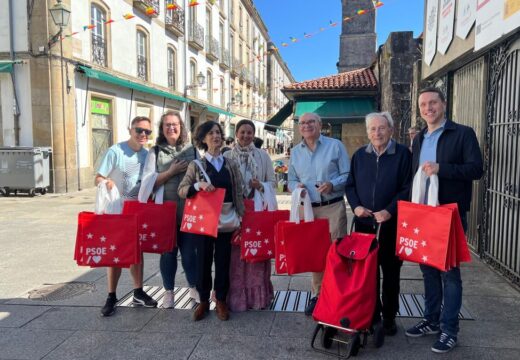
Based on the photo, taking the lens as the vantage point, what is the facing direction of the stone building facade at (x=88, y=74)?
facing the viewer and to the right of the viewer

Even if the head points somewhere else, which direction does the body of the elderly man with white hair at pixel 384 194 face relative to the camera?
toward the camera

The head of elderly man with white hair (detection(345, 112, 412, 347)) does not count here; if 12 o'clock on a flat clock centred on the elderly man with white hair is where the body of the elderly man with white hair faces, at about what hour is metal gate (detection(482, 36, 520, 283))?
The metal gate is roughly at 7 o'clock from the elderly man with white hair.

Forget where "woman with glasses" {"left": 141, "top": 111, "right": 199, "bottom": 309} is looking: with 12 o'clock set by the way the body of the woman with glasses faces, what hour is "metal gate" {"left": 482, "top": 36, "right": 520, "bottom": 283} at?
The metal gate is roughly at 9 o'clock from the woman with glasses.

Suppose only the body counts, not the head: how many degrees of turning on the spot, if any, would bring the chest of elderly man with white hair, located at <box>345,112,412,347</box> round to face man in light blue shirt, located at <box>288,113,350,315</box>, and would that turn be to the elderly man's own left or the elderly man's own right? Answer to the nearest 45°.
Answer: approximately 135° to the elderly man's own right

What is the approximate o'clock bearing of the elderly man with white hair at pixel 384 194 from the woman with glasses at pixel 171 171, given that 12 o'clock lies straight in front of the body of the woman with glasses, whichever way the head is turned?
The elderly man with white hair is roughly at 10 o'clock from the woman with glasses.

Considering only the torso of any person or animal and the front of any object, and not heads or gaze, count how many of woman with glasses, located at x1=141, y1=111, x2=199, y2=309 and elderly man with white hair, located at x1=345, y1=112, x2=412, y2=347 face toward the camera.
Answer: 2

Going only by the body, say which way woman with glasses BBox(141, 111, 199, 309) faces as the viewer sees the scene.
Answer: toward the camera

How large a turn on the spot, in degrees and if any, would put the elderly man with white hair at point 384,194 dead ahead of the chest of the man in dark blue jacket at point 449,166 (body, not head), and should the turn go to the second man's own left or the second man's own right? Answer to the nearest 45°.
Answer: approximately 45° to the second man's own right

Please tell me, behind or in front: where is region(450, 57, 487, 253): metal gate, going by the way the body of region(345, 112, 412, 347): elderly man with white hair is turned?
behind

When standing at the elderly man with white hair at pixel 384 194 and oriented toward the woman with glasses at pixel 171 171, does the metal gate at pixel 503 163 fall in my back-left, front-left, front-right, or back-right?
back-right

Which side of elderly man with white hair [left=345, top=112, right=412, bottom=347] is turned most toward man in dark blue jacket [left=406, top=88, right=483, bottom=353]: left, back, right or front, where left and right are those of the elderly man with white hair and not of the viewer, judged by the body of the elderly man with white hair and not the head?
left
